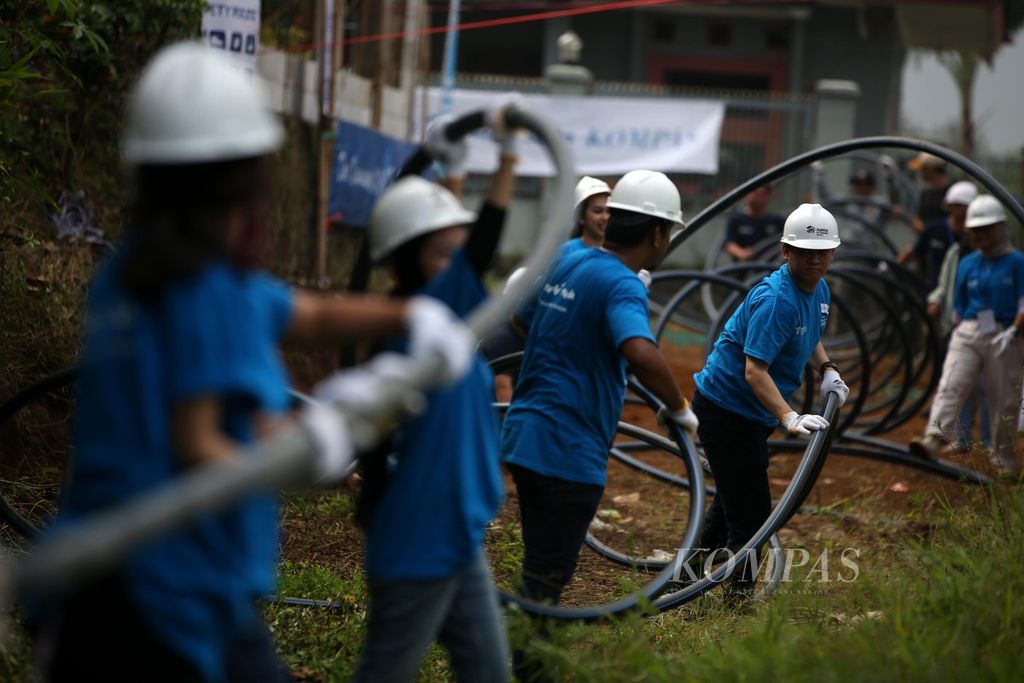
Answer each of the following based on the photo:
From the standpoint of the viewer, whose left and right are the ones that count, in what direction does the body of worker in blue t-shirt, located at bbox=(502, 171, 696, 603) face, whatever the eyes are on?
facing away from the viewer and to the right of the viewer

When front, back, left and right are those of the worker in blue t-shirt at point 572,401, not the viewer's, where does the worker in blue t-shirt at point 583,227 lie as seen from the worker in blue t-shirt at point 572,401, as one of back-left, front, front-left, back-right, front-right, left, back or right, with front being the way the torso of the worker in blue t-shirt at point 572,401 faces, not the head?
front-left

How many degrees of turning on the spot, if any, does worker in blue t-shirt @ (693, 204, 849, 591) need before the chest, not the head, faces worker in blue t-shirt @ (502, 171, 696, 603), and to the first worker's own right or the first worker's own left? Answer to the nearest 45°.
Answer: approximately 45° to the first worker's own right

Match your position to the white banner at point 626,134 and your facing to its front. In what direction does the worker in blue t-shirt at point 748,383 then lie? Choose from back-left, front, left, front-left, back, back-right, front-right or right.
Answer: front

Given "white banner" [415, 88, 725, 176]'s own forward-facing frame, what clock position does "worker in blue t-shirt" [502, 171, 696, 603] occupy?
The worker in blue t-shirt is roughly at 12 o'clock from the white banner.

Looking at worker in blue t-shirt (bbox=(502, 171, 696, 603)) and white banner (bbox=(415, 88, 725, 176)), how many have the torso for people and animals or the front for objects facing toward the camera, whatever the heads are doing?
1

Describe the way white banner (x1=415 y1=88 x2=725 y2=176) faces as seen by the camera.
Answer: facing the viewer

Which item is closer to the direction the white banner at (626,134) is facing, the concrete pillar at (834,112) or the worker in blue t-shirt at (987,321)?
the worker in blue t-shirt

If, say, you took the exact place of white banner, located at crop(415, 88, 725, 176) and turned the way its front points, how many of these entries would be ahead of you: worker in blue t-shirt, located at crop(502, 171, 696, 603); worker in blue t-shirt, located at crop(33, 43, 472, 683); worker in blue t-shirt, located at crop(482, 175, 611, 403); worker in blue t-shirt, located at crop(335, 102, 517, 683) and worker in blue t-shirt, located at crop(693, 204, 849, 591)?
5

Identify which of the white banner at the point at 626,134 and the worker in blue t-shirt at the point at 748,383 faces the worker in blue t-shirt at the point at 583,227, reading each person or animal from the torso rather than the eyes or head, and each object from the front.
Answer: the white banner

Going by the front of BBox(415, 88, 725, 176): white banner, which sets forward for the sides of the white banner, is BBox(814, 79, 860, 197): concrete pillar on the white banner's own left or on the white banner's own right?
on the white banner's own left

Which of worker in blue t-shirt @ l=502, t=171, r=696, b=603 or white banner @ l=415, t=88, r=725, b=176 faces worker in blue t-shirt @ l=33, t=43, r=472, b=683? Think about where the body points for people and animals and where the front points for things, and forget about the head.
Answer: the white banner

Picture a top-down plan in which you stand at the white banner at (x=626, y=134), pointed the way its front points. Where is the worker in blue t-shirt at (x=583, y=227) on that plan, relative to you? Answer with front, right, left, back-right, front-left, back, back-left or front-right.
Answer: front
